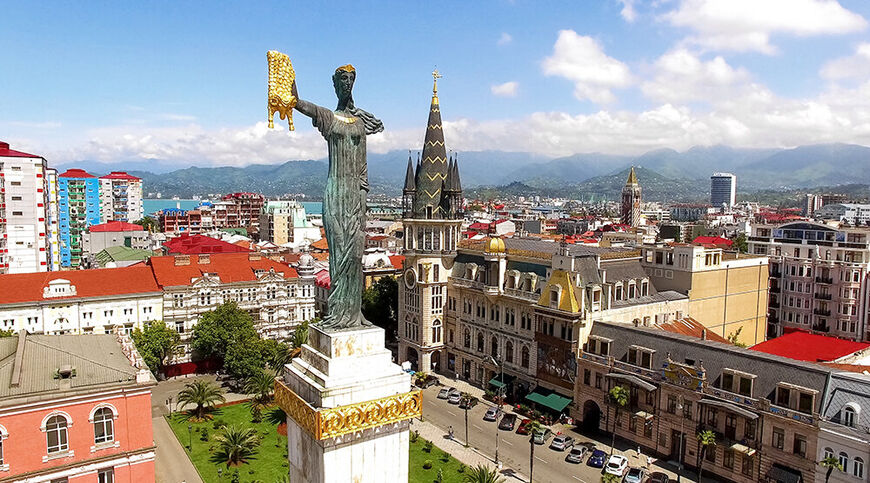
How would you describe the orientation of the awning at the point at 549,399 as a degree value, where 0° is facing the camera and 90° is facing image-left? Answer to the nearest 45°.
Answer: approximately 45°

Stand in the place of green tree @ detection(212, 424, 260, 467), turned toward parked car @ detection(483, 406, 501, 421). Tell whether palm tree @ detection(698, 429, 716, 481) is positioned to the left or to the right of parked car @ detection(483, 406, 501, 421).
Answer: right

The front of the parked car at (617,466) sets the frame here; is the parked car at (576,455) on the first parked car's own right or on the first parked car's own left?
on the first parked car's own left

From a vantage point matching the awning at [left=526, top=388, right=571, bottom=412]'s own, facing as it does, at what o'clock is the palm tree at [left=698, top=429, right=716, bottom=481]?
The palm tree is roughly at 9 o'clock from the awning.

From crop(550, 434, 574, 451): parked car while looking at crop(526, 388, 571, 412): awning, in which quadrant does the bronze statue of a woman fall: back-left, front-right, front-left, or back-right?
back-left

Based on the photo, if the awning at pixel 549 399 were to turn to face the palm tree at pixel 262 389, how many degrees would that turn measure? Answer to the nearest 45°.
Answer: approximately 45° to its right

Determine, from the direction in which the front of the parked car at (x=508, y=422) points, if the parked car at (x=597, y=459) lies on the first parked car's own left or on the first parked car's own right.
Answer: on the first parked car's own right

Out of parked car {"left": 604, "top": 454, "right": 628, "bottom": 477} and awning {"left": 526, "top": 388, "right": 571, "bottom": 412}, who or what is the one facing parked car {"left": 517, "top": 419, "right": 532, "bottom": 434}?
the awning

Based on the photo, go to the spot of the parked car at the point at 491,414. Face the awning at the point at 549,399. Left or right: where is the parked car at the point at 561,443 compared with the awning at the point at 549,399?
right
